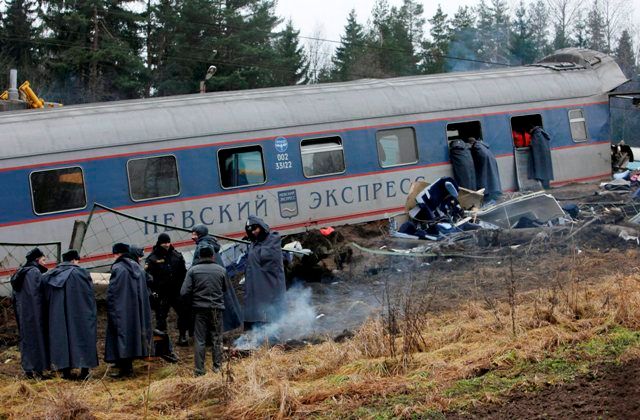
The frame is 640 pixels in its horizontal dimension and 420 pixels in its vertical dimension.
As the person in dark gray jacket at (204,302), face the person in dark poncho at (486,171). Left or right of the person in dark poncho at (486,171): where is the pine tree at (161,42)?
left

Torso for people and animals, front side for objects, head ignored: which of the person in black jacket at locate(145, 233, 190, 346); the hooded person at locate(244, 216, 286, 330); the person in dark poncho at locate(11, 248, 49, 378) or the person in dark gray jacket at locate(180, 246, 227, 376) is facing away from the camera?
the person in dark gray jacket at locate(180, 246, 227, 376)

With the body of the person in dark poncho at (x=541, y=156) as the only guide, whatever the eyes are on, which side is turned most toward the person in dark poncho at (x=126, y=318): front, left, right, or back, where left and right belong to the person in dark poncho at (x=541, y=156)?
left

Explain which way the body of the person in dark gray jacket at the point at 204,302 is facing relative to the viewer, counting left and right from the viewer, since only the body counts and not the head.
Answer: facing away from the viewer

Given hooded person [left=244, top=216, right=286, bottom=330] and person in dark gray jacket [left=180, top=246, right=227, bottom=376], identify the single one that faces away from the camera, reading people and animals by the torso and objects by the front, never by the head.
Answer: the person in dark gray jacket

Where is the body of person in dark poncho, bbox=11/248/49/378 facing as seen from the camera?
to the viewer's right
